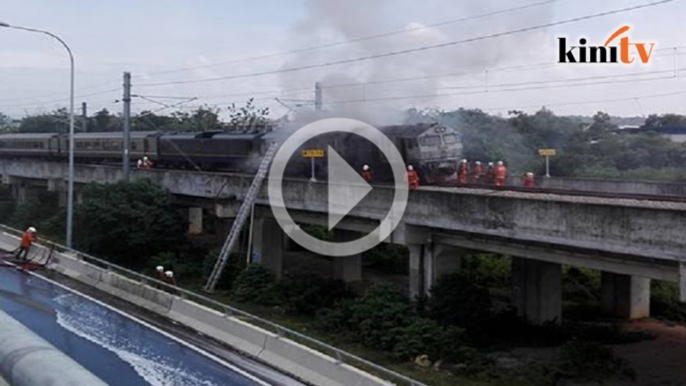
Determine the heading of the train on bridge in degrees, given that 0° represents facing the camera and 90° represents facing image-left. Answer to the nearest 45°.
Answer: approximately 315°

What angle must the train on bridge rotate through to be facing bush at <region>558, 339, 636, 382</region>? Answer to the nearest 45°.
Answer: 0° — it already faces it

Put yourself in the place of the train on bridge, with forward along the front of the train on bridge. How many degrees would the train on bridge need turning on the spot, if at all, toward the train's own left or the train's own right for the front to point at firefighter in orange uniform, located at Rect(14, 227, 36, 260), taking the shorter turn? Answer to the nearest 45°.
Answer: approximately 45° to the train's own right
